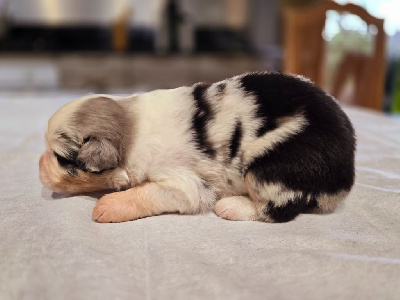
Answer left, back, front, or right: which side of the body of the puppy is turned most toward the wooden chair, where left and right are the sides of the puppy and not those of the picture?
right

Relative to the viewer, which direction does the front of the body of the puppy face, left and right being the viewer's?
facing to the left of the viewer
